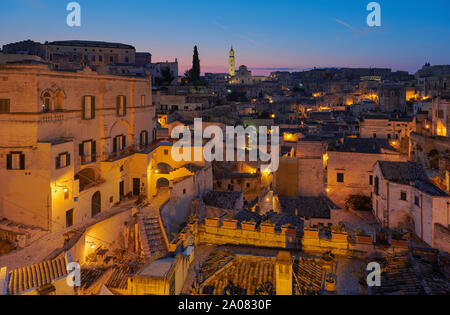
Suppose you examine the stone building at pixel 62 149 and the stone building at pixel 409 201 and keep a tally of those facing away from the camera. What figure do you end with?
0

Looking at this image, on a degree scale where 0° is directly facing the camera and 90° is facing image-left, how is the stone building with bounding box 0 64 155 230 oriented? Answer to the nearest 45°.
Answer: approximately 315°

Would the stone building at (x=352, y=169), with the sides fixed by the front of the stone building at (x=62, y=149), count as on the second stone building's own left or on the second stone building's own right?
on the second stone building's own left

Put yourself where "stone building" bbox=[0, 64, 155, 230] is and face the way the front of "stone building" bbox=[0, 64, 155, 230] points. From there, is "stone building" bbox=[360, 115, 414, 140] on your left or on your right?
on your left

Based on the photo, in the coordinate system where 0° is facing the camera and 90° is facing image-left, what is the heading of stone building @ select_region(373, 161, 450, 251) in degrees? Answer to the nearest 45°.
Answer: approximately 45°

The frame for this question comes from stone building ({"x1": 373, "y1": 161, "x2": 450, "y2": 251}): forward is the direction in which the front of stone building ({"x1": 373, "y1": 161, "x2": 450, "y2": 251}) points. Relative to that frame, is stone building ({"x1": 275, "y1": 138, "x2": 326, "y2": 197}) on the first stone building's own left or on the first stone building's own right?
on the first stone building's own right

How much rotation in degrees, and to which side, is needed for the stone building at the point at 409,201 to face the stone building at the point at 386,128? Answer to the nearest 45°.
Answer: approximately 135° to its right
